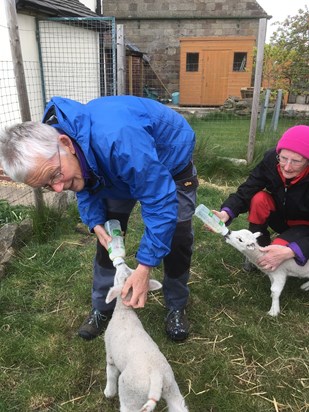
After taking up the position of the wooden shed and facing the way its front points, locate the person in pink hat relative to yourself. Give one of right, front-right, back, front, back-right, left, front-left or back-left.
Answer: front

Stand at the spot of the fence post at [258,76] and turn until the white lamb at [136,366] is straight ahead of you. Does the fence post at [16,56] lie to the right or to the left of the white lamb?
right

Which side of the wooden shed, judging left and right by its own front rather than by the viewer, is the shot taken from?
front

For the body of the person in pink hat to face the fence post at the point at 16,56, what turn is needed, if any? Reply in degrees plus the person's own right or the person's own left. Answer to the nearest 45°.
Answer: approximately 45° to the person's own right

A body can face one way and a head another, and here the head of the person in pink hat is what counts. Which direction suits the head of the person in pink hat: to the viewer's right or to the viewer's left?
to the viewer's left

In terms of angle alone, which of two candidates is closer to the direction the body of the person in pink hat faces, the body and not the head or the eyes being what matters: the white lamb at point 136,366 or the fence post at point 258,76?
the white lamb

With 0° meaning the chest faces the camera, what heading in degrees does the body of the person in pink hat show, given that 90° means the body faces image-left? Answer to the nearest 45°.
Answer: approximately 45°

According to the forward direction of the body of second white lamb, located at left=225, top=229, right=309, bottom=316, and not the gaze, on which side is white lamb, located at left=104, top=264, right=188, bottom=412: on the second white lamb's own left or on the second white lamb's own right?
on the second white lamb's own left

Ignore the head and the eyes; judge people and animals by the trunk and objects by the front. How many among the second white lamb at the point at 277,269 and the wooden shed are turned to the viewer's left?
1

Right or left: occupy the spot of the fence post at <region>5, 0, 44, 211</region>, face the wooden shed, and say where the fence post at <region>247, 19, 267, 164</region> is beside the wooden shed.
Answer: right

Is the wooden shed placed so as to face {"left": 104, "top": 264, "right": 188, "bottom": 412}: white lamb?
yes

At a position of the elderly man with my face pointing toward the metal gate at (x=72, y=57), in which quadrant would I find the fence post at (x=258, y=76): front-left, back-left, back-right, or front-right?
front-right

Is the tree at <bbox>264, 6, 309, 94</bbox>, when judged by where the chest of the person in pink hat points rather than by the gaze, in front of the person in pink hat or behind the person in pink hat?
behind

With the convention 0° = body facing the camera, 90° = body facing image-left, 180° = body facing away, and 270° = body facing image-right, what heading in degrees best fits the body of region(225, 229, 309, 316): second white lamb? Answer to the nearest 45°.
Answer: approximately 90°
